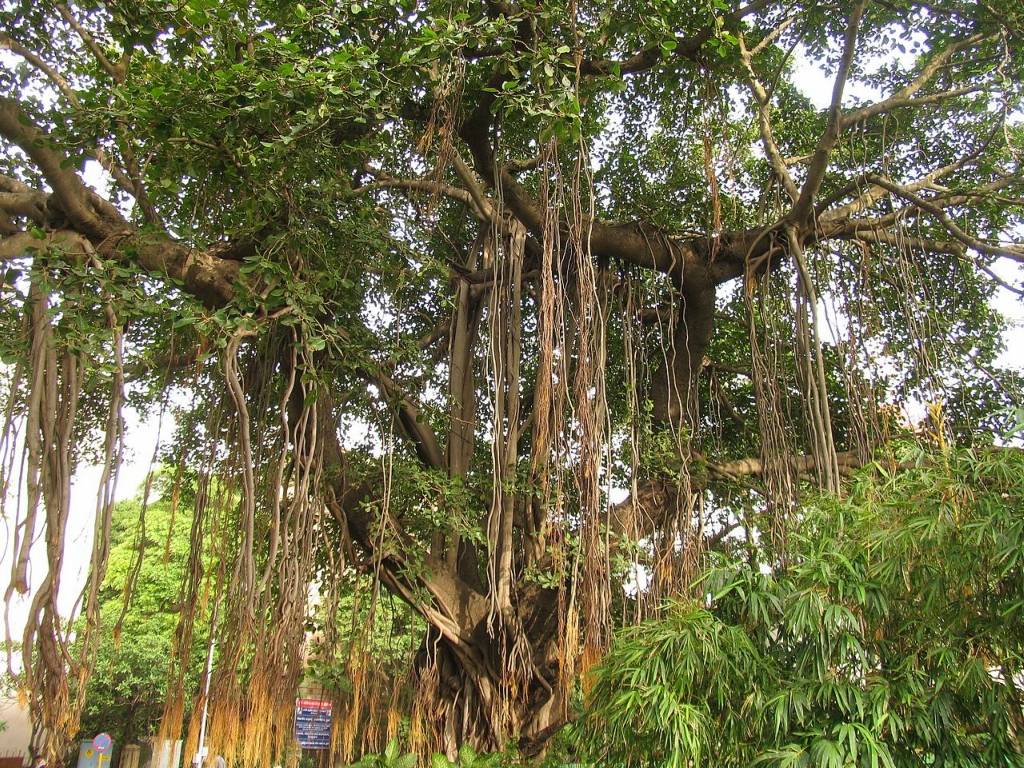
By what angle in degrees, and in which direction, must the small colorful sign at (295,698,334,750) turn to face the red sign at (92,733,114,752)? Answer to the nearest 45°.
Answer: approximately 135° to its right

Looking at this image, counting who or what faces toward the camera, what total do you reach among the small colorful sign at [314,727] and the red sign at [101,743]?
2

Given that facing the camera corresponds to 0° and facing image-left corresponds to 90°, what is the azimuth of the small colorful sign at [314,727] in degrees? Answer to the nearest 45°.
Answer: approximately 0°

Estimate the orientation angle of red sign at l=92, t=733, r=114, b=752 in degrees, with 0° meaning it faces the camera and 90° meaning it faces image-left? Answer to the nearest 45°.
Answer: approximately 0°

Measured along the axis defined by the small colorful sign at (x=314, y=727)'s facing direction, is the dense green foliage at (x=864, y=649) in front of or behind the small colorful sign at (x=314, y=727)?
in front

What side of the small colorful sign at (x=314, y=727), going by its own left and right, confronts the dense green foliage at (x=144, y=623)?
back
